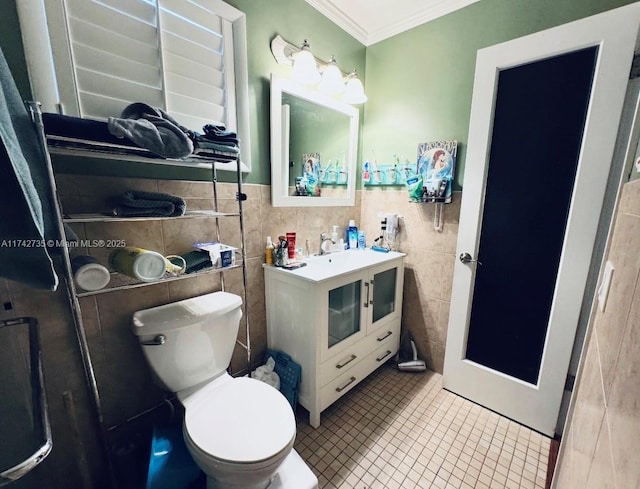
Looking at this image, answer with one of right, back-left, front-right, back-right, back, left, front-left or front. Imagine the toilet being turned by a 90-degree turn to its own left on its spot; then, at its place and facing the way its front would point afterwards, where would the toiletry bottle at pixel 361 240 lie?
front

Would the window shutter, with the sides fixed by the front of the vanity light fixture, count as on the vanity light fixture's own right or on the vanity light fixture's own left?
on the vanity light fixture's own right

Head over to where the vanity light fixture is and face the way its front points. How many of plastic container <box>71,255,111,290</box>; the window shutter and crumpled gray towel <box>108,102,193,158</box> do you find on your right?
3

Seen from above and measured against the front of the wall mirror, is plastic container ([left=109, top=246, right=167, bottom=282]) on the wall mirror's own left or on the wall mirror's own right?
on the wall mirror's own right

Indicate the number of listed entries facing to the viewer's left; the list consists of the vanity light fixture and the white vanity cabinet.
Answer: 0

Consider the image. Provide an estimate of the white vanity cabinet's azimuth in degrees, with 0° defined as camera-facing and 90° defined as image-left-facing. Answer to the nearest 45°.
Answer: approximately 315°

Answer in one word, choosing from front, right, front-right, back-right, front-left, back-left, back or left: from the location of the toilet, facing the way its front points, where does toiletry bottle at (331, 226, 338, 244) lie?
left

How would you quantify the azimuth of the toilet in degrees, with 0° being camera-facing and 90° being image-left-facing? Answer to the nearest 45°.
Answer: approximately 315°

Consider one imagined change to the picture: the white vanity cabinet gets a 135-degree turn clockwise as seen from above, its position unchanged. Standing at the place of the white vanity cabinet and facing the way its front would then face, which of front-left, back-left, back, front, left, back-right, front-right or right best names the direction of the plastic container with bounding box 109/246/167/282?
front-left

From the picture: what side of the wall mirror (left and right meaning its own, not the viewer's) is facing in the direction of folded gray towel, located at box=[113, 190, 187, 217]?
right

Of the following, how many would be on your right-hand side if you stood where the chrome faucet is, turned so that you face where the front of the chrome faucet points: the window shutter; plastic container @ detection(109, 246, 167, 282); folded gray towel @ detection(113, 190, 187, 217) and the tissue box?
4
